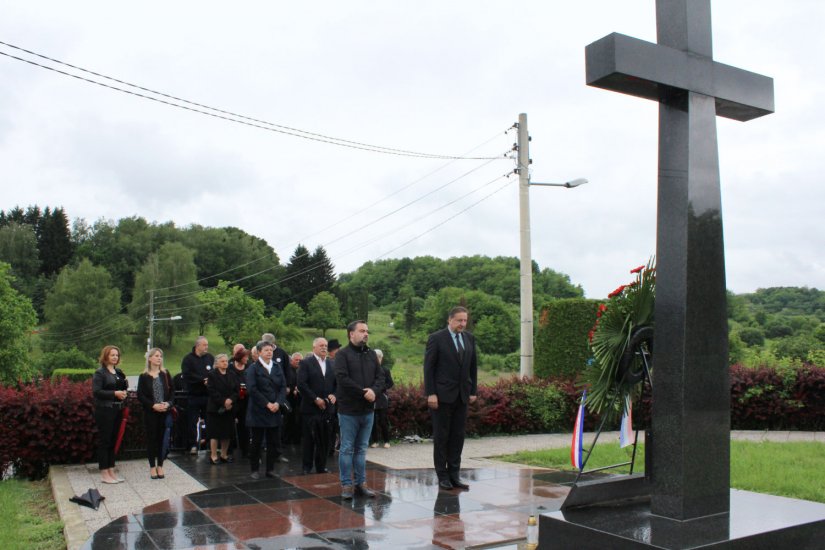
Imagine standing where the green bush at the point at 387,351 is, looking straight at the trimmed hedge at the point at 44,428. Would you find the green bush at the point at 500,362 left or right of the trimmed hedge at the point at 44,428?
left

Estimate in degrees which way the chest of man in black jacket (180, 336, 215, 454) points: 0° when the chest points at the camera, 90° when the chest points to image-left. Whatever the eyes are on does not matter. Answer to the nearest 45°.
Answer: approximately 315°

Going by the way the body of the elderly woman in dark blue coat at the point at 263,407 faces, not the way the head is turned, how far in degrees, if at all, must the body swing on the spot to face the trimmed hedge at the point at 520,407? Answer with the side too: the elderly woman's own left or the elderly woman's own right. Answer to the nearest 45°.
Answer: approximately 90° to the elderly woman's own left

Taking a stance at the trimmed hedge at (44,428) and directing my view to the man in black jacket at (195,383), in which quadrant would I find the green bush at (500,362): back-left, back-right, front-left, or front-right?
front-left

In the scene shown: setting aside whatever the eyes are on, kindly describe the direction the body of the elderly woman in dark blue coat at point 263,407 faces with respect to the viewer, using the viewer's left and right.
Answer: facing the viewer and to the right of the viewer

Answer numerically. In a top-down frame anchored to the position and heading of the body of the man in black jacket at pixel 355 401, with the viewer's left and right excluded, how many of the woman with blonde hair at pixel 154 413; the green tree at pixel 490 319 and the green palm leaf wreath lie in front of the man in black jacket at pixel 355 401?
1

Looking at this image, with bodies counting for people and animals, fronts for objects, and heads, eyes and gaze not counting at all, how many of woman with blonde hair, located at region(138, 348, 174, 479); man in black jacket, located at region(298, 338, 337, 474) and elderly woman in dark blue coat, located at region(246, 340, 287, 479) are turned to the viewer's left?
0

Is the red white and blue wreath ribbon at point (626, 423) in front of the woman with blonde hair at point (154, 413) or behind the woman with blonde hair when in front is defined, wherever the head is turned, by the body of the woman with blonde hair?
in front

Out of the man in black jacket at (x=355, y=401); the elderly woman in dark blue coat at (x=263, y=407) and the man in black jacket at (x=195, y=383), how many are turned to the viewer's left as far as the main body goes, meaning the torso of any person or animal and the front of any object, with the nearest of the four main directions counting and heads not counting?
0
